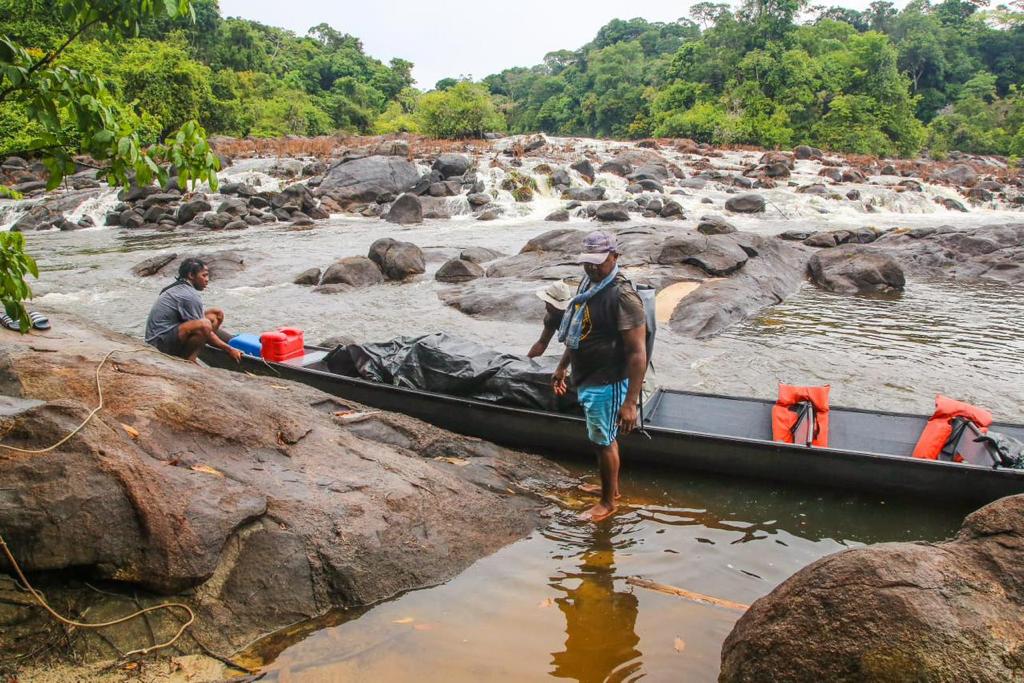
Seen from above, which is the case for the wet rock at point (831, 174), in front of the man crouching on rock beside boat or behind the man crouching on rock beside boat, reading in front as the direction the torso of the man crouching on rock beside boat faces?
in front

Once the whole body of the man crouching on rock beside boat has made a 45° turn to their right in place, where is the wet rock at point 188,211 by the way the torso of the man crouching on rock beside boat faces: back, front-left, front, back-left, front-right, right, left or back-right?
back-left

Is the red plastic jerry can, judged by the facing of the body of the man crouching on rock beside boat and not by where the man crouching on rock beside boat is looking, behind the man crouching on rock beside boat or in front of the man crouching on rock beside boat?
in front

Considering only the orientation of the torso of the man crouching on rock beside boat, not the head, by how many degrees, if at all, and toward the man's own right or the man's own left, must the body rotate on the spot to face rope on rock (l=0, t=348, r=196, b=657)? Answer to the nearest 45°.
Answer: approximately 90° to the man's own right

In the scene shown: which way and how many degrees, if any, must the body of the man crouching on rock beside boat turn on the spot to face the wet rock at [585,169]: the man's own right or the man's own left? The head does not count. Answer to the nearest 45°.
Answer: approximately 45° to the man's own left

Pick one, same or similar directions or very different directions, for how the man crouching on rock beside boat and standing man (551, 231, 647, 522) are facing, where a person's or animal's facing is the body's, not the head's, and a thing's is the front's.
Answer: very different directions

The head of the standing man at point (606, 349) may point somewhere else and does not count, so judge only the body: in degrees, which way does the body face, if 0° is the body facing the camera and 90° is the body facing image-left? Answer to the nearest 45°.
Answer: approximately 45°

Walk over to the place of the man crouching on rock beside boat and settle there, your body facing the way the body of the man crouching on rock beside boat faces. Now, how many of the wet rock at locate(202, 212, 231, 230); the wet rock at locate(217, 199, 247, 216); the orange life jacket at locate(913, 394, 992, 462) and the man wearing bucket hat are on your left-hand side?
2

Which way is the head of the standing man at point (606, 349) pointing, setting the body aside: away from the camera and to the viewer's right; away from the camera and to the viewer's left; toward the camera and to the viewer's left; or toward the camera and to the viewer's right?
toward the camera and to the viewer's left

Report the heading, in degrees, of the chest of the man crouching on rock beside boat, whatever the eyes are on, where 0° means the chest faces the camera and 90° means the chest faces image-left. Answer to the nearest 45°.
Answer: approximately 270°

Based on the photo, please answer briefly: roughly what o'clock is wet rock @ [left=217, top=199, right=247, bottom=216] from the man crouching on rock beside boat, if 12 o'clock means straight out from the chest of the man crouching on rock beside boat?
The wet rock is roughly at 9 o'clock from the man crouching on rock beside boat.

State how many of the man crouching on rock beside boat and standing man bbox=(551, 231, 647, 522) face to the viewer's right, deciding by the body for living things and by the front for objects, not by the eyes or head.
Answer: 1
